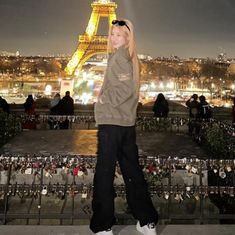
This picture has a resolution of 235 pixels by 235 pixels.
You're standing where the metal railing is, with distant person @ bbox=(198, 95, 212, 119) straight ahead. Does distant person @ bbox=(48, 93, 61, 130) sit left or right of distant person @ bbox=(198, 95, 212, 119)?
left

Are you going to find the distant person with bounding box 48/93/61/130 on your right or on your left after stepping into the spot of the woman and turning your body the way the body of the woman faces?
on your right
